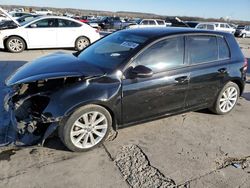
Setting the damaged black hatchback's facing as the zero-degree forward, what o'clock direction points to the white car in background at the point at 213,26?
The white car in background is roughly at 5 o'clock from the damaged black hatchback.

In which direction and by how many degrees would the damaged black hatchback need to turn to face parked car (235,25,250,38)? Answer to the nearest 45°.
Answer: approximately 180°

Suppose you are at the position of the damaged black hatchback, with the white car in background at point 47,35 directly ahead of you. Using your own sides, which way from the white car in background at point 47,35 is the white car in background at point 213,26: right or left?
right

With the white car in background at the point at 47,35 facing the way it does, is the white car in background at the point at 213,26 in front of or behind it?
behind

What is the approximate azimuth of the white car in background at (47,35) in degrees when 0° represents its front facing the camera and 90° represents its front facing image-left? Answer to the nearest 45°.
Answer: approximately 90°

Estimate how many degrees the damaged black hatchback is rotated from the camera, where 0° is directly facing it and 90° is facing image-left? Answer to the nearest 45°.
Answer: approximately 45°

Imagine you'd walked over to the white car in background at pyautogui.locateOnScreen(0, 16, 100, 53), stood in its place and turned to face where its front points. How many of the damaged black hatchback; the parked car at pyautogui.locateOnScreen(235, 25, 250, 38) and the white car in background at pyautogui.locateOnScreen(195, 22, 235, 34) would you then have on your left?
1
